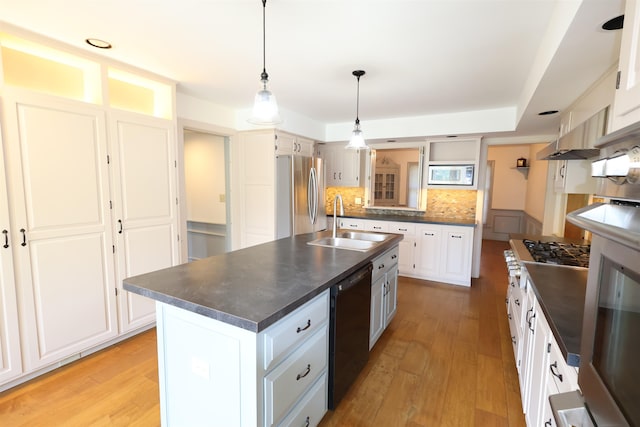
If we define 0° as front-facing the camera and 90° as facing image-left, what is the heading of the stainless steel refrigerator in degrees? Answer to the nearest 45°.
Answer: approximately 315°

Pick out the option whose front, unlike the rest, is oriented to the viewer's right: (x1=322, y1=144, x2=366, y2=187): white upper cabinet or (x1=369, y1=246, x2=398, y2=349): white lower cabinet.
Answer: the white lower cabinet

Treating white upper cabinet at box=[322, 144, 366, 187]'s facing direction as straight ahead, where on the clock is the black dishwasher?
The black dishwasher is roughly at 12 o'clock from the white upper cabinet.

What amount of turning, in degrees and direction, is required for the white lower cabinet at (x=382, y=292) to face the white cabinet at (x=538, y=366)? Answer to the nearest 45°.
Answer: approximately 45° to its right

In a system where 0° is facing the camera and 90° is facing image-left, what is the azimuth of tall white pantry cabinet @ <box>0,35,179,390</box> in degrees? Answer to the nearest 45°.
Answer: approximately 315°

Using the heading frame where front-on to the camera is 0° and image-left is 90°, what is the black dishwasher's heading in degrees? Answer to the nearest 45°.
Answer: approximately 270°

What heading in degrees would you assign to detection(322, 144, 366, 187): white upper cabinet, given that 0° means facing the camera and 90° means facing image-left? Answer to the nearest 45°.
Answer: approximately 0°

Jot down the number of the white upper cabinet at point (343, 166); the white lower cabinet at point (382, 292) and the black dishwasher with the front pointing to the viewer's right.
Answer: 2

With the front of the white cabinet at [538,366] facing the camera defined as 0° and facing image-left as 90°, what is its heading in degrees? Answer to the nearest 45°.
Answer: approximately 90°

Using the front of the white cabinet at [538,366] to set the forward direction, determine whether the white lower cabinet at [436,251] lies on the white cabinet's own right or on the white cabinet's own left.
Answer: on the white cabinet's own right

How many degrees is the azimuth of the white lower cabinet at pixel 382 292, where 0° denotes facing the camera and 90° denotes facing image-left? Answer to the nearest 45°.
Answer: approximately 270°

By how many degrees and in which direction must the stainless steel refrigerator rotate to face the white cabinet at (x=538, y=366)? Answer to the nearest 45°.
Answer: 0° — it already faces it
